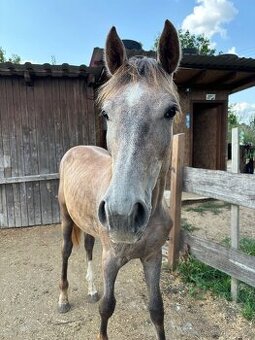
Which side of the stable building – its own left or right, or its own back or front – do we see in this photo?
front

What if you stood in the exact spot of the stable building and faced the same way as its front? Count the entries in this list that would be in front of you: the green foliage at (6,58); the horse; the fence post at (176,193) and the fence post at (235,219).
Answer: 3

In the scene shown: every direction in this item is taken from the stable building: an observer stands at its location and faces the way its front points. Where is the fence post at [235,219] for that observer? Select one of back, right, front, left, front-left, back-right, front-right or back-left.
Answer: front

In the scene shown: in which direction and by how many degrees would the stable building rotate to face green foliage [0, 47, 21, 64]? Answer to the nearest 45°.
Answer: approximately 135° to its right

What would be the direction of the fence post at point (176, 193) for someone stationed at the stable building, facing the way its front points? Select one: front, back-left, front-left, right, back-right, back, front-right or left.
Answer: front

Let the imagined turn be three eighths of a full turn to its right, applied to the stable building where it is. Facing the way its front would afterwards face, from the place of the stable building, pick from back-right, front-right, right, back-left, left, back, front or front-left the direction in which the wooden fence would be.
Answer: back-left

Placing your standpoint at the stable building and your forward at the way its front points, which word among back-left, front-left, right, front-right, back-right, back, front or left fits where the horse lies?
front

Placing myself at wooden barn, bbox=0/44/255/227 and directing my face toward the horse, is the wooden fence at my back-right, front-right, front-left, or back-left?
front-left

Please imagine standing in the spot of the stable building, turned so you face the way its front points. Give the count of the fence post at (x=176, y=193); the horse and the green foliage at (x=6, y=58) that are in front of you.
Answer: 2

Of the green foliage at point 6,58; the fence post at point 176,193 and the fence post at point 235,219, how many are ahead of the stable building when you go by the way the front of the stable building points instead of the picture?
2
